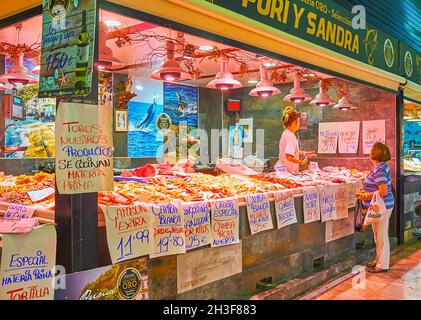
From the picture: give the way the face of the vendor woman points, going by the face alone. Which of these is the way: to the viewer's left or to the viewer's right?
to the viewer's right

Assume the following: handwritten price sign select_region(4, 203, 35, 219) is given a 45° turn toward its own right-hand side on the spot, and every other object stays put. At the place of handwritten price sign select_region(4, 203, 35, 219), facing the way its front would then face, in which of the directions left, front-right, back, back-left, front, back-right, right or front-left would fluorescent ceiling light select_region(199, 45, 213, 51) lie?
back

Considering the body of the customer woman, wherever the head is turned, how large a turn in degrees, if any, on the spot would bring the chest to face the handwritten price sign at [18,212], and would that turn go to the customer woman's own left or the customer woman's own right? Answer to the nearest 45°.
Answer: approximately 45° to the customer woman's own left

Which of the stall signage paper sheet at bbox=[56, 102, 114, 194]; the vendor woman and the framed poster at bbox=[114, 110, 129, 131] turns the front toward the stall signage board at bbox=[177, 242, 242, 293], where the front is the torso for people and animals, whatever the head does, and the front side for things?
the framed poster

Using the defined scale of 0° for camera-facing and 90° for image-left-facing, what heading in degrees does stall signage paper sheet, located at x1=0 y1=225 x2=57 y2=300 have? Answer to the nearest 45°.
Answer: approximately 0°

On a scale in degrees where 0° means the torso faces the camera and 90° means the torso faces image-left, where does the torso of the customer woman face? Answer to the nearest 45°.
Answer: approximately 90°

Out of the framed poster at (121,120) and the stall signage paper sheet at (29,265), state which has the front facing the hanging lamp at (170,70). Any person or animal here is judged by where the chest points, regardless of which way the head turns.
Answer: the framed poster

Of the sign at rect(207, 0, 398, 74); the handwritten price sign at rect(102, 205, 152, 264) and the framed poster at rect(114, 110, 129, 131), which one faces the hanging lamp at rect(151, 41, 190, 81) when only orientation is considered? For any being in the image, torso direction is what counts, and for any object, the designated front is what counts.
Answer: the framed poster
